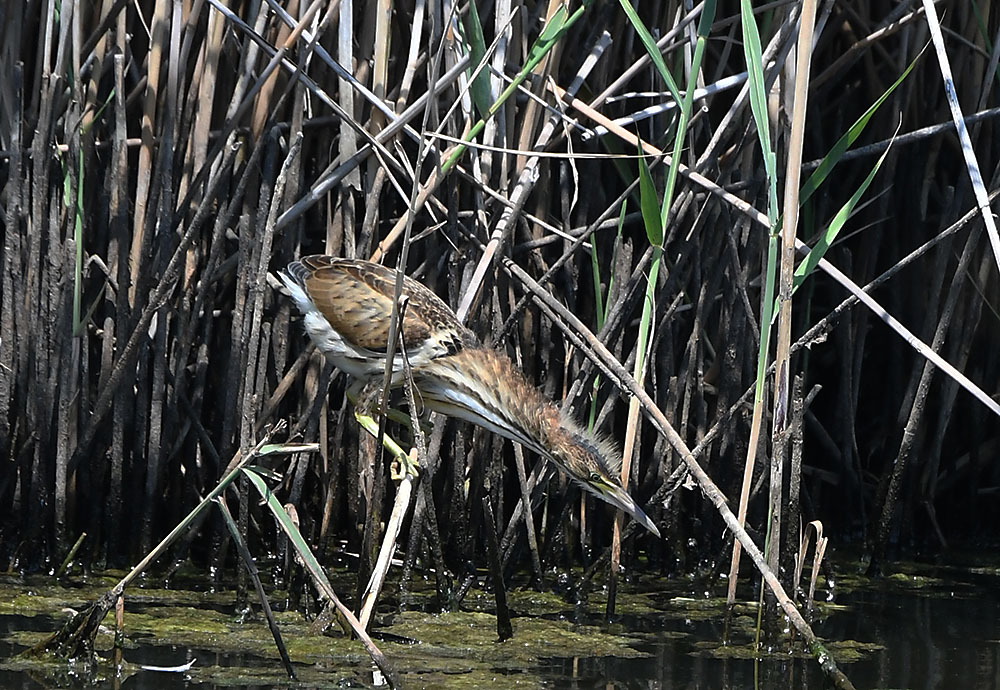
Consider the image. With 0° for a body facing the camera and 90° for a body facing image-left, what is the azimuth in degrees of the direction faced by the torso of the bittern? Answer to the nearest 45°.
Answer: approximately 270°
